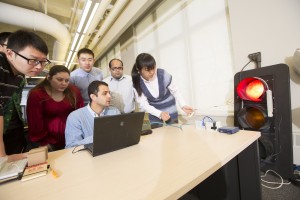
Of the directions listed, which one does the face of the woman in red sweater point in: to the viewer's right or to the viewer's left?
to the viewer's right

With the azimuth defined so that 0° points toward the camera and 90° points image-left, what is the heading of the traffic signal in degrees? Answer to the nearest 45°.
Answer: approximately 45°

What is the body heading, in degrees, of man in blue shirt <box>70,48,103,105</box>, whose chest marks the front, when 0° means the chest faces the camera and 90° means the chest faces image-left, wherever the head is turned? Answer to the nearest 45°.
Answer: approximately 0°

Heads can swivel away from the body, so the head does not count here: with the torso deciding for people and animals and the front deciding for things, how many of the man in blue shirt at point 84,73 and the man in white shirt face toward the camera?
2

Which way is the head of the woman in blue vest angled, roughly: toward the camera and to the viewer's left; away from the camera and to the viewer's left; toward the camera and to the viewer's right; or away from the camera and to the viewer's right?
toward the camera and to the viewer's right

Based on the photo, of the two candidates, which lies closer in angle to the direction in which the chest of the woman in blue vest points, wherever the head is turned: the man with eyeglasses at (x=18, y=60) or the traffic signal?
the traffic signal
